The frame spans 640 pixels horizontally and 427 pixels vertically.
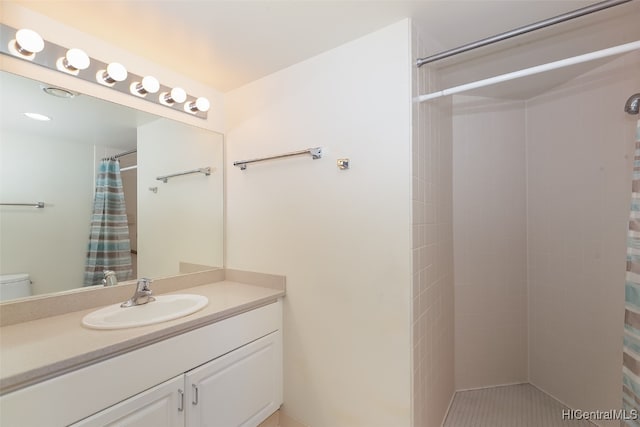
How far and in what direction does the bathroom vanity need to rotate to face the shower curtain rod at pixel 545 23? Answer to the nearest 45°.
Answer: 0° — it already faces it

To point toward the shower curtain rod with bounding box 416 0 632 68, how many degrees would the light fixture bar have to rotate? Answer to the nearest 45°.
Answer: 0° — it already faces it

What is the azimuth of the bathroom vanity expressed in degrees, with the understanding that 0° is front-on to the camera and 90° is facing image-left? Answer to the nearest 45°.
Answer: approximately 315°

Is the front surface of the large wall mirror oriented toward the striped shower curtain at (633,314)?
yes
